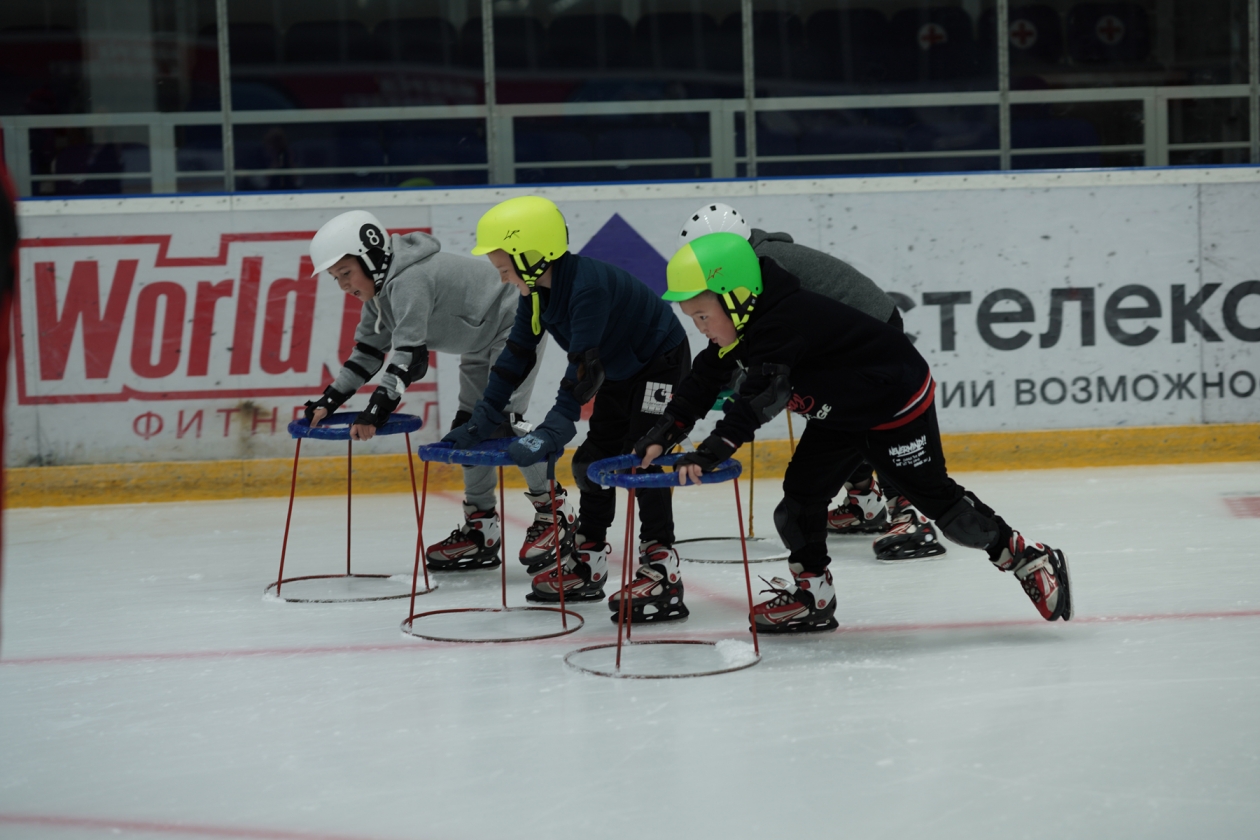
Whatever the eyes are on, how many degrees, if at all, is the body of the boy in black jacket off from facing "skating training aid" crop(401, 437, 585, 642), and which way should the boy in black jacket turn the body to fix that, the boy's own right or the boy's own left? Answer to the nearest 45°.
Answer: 0° — they already face it

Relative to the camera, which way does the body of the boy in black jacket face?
to the viewer's left

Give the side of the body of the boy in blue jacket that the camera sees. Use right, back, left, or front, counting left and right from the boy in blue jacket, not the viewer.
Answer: left

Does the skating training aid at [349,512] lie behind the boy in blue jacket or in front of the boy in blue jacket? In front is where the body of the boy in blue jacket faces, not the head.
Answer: in front

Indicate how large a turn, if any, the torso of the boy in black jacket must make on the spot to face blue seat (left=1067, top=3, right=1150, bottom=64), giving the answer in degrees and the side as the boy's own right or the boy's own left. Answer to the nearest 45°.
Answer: approximately 90° to the boy's own right

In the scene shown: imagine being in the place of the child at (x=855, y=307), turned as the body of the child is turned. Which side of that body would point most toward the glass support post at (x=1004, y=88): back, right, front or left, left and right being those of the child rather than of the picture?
right

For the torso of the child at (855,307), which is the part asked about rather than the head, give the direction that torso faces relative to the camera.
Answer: to the viewer's left

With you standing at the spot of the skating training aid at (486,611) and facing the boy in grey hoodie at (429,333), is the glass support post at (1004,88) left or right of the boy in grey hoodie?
right

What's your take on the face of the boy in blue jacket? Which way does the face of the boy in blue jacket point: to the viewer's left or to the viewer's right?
to the viewer's left

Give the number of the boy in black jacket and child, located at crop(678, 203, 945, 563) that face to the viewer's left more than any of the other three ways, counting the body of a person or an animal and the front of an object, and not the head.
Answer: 2

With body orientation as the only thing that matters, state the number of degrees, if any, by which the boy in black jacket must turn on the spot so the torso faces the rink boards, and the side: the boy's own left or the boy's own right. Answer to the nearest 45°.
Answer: approximately 90° to the boy's own right

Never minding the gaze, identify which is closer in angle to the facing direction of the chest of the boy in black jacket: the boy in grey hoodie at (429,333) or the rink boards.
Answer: the boy in grey hoodie
